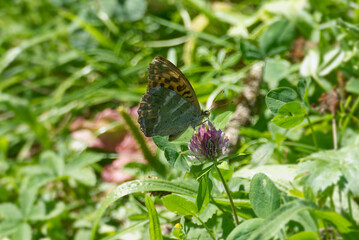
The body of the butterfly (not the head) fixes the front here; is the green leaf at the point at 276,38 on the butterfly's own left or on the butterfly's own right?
on the butterfly's own left

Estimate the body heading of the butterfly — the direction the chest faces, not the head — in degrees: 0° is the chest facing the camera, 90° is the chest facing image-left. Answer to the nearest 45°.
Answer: approximately 270°
